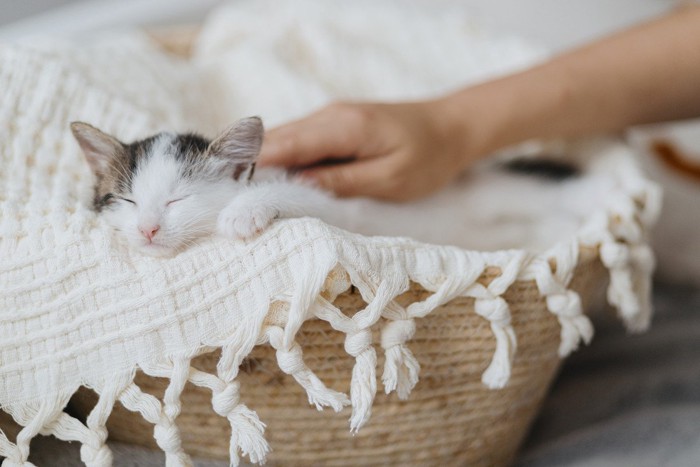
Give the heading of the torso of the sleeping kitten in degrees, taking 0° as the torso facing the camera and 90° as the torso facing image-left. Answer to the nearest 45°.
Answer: approximately 45°
